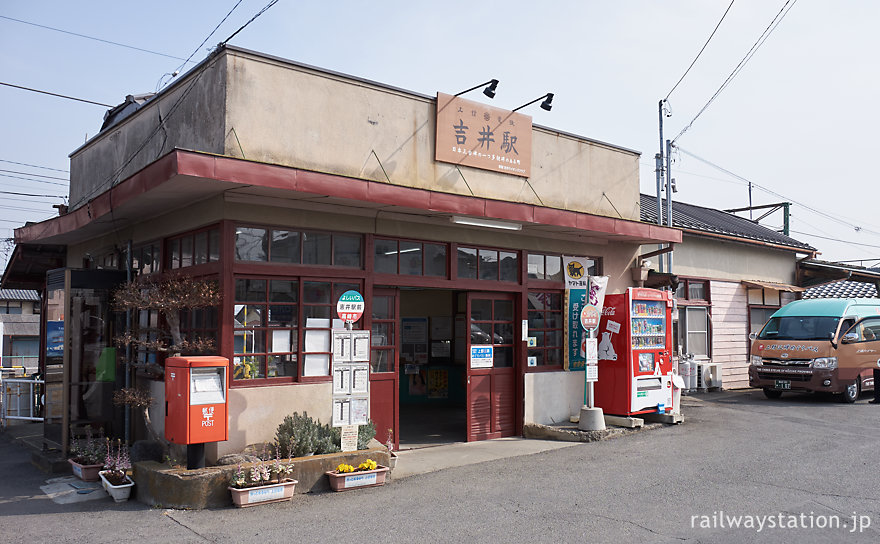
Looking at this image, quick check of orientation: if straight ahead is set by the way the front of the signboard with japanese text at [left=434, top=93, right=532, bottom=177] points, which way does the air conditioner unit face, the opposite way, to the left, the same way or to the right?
the same way

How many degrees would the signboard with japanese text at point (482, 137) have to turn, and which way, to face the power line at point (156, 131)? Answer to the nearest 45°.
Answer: approximately 135° to its right

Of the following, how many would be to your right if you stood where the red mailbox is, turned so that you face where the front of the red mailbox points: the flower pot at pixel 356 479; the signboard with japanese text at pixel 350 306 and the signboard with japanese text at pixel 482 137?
0

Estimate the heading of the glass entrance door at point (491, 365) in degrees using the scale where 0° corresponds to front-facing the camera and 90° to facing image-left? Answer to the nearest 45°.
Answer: approximately 315°

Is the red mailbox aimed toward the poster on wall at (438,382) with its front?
no

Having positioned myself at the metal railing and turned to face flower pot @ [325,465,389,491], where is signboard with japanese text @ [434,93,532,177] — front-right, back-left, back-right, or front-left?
front-left

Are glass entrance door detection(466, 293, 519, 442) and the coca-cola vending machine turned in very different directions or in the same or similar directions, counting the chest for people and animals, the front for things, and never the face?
same or similar directions

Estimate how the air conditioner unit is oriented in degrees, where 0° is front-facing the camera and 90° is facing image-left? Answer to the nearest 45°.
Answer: approximately 315°

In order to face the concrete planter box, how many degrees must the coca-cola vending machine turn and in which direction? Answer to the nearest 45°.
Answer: approximately 90° to its right

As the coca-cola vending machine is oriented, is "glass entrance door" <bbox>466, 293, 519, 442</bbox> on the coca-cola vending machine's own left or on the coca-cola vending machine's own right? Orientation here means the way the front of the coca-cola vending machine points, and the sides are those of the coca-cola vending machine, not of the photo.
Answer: on the coca-cola vending machine's own right

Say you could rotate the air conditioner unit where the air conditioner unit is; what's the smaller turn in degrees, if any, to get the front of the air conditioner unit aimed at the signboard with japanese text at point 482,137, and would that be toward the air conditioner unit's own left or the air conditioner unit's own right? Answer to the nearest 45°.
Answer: approximately 45° to the air conditioner unit's own right

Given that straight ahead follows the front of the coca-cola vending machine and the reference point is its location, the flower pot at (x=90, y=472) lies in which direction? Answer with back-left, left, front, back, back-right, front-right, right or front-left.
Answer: right

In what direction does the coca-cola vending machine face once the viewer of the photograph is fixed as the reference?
facing the viewer and to the right of the viewer

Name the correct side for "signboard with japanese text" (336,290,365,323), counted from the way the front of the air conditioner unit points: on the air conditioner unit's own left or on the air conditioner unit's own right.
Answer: on the air conditioner unit's own right

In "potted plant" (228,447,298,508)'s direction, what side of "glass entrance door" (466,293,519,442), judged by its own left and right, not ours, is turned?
right

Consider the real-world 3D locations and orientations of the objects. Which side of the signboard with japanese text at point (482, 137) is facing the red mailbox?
right

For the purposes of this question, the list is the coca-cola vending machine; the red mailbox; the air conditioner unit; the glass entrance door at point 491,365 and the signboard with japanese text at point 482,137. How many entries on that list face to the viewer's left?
0

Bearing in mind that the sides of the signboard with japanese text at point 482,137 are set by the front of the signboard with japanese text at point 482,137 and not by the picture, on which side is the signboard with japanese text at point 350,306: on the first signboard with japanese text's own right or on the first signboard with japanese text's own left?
on the first signboard with japanese text's own right

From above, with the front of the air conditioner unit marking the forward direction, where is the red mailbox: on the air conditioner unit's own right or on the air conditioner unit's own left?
on the air conditioner unit's own right

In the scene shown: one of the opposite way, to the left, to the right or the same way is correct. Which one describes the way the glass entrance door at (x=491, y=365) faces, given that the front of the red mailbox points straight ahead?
the same way

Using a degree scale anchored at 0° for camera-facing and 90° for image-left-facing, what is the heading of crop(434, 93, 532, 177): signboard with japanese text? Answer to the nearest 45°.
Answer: approximately 315°

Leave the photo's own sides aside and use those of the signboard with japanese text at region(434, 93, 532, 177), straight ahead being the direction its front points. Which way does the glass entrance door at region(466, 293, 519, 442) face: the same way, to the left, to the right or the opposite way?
the same way

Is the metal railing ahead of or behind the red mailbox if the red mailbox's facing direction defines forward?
behind

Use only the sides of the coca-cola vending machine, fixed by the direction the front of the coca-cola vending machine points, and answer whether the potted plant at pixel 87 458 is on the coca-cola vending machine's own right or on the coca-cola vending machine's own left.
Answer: on the coca-cola vending machine's own right
